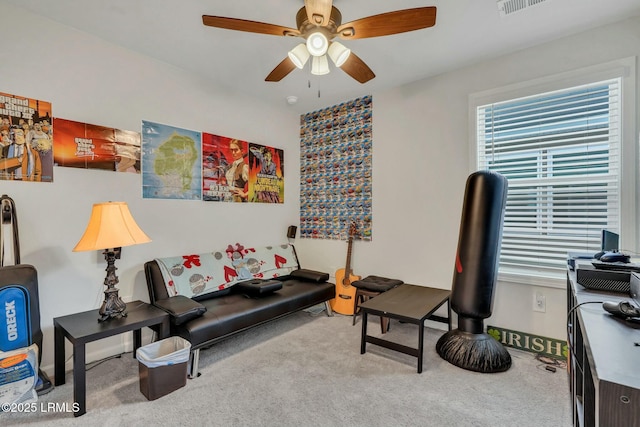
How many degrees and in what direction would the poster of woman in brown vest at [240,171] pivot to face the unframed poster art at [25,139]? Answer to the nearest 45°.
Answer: approximately 90° to its right

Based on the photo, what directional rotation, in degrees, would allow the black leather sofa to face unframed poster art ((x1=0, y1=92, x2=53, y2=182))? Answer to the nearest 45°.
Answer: approximately 135° to its right

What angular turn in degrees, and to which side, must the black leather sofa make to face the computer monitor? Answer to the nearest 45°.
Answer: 0° — it already faces it

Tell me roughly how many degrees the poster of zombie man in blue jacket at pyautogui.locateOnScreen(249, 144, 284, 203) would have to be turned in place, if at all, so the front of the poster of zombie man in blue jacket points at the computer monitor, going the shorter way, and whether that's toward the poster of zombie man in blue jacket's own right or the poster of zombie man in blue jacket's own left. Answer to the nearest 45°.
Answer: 0° — it already faces it

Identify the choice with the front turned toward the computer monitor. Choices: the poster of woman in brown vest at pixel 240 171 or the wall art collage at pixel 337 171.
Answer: the poster of woman in brown vest
